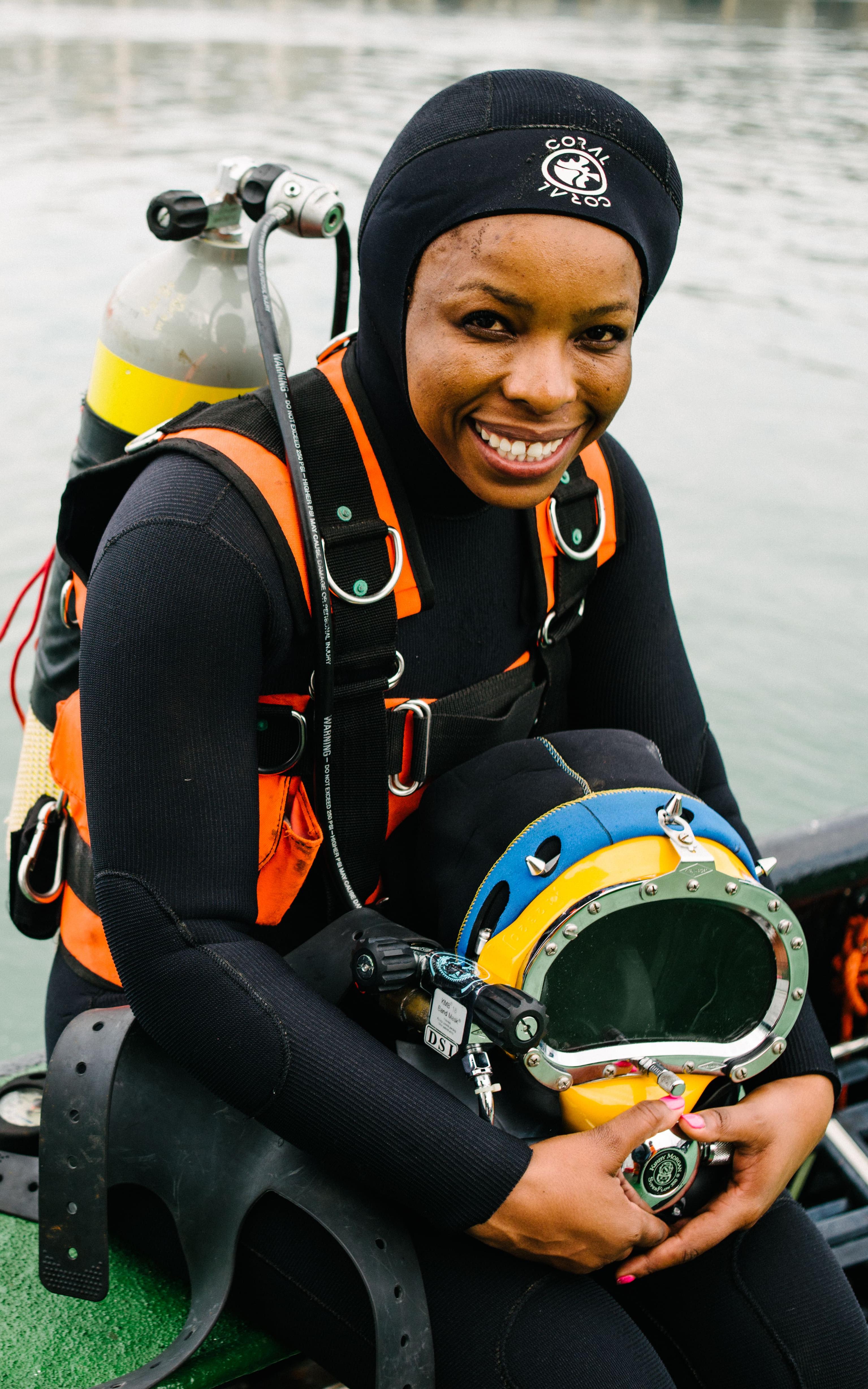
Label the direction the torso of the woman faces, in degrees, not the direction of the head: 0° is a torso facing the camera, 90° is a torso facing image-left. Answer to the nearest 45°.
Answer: approximately 315°
